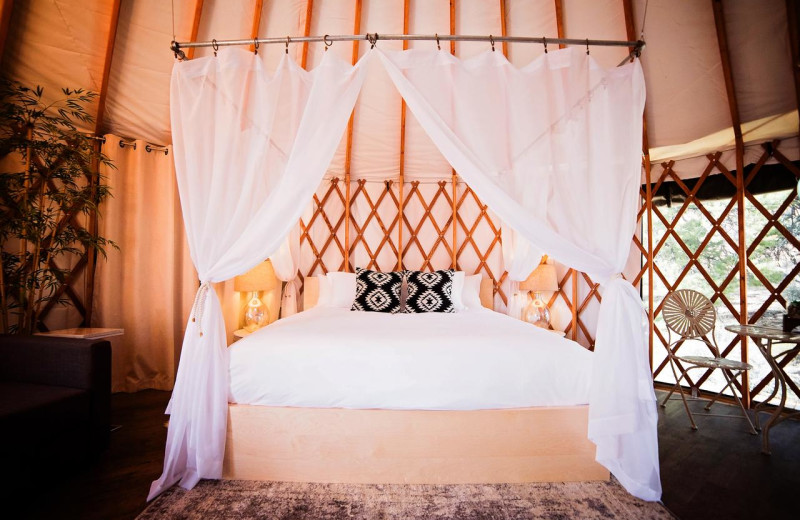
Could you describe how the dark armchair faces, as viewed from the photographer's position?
facing the viewer and to the right of the viewer

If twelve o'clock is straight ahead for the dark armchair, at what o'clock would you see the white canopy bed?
The white canopy bed is roughly at 12 o'clock from the dark armchair.

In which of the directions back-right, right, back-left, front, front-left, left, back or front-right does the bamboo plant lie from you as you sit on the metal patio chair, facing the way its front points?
right

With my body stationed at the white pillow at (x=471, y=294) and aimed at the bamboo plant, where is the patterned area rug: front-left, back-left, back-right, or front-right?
front-left

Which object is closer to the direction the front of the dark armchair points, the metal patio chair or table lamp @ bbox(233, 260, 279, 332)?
the metal patio chair

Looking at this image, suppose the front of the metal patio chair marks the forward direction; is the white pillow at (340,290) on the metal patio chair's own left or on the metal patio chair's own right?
on the metal patio chair's own right

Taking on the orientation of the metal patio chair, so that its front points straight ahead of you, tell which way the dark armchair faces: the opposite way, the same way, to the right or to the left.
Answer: to the left

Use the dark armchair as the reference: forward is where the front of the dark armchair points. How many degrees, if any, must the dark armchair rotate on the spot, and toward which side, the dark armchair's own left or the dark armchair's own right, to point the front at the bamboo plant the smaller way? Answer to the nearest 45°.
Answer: approximately 135° to the dark armchair's own left

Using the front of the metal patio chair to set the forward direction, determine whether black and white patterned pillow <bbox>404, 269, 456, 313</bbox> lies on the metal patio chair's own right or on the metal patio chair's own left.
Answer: on the metal patio chair's own right

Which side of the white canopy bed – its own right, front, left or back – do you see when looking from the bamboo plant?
right

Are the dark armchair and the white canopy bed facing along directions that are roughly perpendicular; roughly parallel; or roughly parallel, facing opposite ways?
roughly perpendicular

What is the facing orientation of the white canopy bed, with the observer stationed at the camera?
facing the viewer

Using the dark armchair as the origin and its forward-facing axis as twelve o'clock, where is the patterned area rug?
The patterned area rug is roughly at 12 o'clock from the dark armchair.
